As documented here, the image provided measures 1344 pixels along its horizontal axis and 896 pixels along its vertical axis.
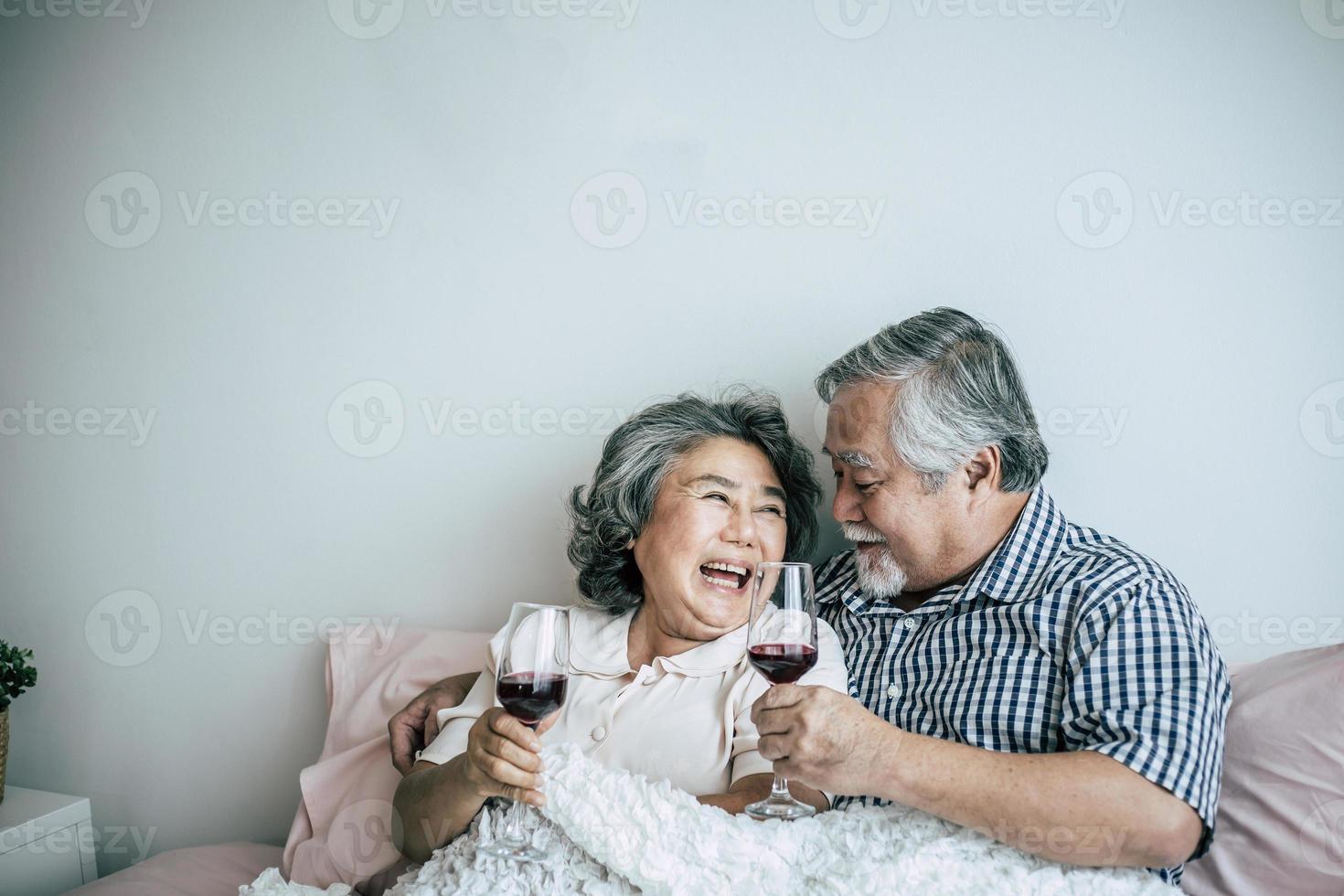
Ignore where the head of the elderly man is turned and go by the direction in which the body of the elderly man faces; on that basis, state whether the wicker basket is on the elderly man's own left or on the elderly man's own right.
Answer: on the elderly man's own right

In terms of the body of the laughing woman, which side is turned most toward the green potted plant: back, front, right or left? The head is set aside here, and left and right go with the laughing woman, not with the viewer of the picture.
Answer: right

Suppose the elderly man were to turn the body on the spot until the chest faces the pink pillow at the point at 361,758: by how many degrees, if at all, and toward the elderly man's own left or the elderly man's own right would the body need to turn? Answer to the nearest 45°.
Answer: approximately 45° to the elderly man's own right

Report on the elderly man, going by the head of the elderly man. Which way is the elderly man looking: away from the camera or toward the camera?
toward the camera

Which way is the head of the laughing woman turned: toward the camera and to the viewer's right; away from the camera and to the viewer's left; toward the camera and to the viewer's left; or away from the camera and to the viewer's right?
toward the camera and to the viewer's right

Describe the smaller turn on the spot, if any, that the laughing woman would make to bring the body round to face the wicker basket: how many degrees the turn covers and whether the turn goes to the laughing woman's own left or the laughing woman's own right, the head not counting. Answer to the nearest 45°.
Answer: approximately 90° to the laughing woman's own right

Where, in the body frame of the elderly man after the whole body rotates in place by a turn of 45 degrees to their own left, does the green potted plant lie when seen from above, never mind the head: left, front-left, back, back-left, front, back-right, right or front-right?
right

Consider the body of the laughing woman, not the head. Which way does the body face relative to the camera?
toward the camera

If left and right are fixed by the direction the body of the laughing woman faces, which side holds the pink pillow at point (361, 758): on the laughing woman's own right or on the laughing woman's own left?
on the laughing woman's own right

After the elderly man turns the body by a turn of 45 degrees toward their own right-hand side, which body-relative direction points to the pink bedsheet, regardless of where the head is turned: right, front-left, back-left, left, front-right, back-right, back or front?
front

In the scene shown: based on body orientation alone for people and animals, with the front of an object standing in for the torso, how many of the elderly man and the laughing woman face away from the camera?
0

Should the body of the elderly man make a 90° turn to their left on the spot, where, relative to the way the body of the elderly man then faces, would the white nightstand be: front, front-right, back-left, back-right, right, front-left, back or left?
back-right

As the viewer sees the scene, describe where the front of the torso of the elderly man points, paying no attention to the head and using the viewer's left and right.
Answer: facing the viewer and to the left of the viewer
